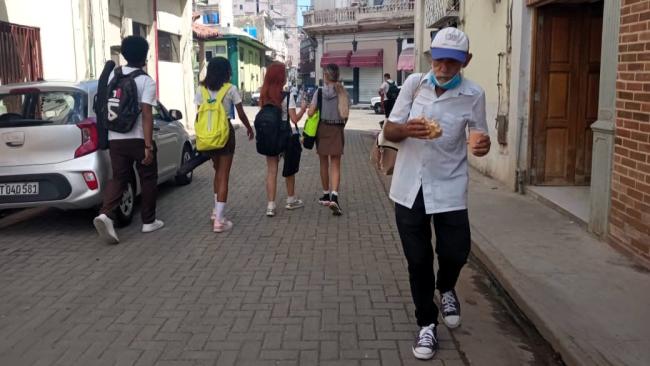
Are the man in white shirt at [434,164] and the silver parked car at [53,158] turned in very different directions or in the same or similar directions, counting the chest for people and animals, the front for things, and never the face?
very different directions

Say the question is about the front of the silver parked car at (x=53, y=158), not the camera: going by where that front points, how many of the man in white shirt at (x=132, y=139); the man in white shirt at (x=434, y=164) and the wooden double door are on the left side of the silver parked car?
0

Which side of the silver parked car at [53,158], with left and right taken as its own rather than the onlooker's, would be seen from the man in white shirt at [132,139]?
right

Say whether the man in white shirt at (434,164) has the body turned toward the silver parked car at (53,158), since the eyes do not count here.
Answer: no

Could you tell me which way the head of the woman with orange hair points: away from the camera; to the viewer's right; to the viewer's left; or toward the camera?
away from the camera

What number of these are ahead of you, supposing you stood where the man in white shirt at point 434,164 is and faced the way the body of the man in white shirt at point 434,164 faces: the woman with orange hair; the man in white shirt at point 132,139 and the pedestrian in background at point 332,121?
0

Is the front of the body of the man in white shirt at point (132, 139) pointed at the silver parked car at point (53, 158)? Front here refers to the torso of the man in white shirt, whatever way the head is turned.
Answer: no

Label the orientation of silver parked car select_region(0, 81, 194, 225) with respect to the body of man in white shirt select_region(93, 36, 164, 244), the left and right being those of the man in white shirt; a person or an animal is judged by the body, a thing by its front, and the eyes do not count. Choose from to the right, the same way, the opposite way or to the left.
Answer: the same way

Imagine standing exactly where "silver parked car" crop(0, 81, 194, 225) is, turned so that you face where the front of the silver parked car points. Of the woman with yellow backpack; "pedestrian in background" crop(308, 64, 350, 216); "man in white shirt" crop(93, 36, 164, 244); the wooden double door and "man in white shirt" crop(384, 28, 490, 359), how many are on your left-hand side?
0

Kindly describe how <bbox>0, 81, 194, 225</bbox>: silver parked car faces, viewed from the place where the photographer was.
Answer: facing away from the viewer and to the right of the viewer

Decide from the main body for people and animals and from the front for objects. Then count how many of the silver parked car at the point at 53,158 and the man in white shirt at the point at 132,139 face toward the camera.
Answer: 0

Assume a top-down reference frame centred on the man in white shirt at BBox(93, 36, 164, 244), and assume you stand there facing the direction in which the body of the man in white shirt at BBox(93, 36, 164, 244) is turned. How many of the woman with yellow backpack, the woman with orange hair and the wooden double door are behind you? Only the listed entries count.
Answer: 0

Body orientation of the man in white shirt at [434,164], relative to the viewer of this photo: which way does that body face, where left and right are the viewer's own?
facing the viewer

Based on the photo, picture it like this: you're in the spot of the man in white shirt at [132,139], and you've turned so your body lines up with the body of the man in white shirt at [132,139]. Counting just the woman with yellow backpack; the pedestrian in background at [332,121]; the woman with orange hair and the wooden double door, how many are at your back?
0

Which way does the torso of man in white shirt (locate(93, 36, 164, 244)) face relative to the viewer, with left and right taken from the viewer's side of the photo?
facing away from the viewer and to the right of the viewer

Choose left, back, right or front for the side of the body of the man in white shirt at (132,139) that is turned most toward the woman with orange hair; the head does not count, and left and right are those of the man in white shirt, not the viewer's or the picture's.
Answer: front

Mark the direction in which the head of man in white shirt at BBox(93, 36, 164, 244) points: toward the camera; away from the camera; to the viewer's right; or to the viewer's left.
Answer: away from the camera
